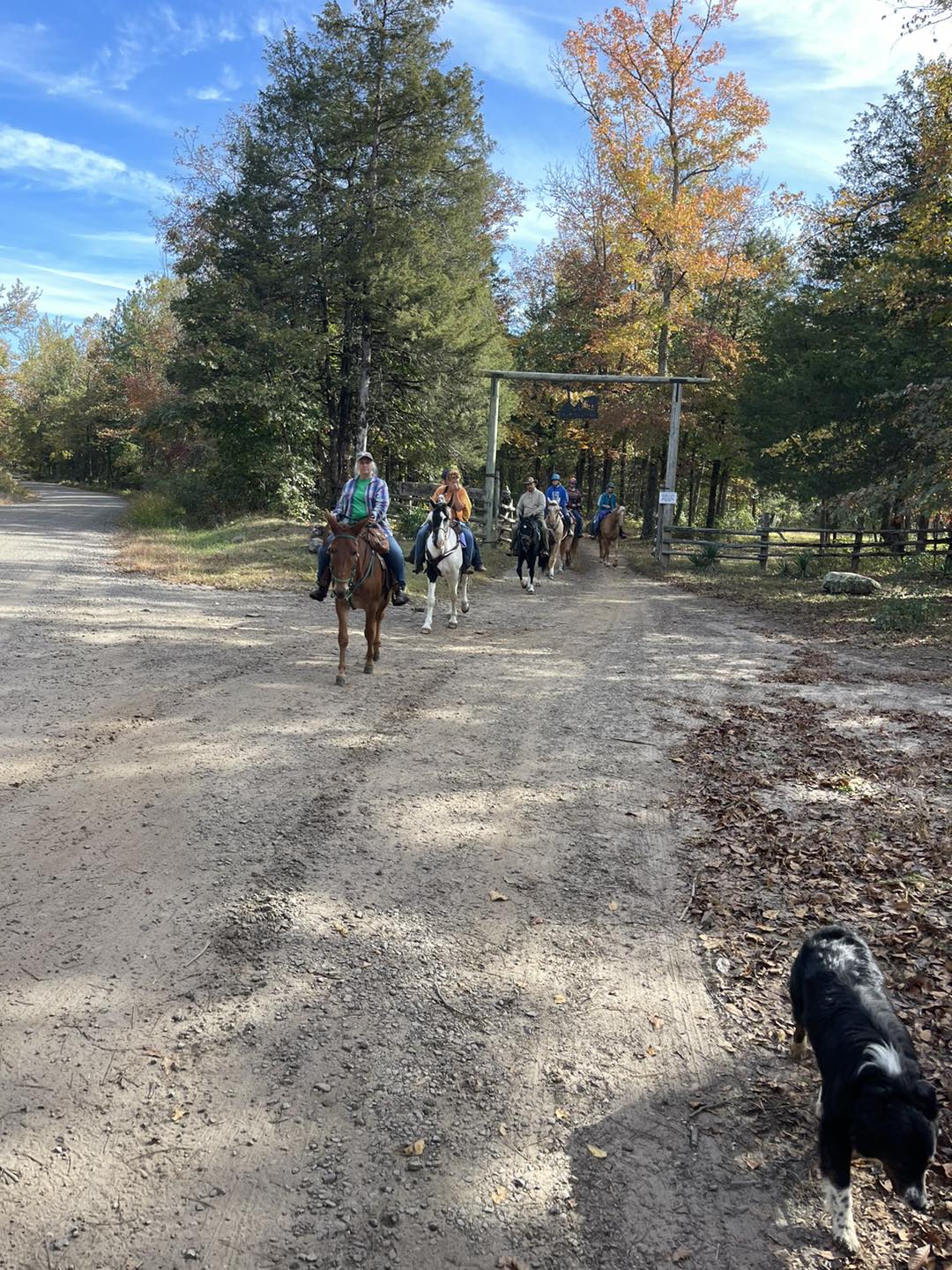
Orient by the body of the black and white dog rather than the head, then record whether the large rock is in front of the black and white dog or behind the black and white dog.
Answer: behind

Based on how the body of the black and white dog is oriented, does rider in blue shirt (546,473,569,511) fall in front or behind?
behind

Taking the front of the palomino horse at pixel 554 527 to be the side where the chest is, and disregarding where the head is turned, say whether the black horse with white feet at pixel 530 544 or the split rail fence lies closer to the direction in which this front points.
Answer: the black horse with white feet

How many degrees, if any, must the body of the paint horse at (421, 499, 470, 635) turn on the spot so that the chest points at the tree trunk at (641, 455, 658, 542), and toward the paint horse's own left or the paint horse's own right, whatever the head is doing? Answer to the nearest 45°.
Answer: approximately 180°

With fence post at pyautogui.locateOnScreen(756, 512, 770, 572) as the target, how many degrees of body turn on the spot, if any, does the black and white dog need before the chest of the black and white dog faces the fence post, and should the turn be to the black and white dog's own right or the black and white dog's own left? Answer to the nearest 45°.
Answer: approximately 180°

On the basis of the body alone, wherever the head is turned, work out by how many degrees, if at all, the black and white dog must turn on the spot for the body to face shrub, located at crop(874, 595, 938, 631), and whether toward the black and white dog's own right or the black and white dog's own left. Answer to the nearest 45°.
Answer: approximately 180°

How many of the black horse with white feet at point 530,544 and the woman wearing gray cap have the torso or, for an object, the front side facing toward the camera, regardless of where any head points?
2

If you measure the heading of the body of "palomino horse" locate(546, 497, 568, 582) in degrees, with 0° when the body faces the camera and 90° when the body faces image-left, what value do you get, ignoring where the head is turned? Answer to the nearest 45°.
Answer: approximately 0°
